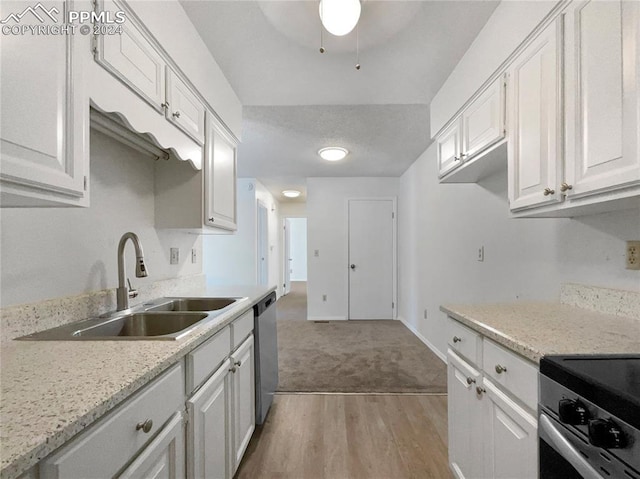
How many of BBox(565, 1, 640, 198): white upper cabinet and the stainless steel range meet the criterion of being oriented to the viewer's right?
0

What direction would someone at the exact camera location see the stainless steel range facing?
facing the viewer and to the left of the viewer

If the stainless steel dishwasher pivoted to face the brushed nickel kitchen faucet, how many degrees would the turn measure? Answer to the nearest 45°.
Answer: approximately 135° to its right

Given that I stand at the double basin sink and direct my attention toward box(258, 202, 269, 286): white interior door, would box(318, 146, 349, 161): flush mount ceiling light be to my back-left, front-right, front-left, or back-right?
front-right

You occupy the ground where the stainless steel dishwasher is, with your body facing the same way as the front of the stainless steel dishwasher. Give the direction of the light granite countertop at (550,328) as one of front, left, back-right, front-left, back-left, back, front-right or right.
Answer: front-right

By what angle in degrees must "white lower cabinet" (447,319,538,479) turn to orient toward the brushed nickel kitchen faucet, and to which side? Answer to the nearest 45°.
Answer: approximately 45° to its right

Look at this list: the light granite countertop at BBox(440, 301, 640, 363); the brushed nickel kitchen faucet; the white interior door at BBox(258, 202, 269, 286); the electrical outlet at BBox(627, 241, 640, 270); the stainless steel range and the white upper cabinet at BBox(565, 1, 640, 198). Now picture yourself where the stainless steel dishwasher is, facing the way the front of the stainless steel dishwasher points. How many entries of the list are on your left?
1

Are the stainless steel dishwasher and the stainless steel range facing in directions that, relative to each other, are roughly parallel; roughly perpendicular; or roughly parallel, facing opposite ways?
roughly parallel, facing opposite ways

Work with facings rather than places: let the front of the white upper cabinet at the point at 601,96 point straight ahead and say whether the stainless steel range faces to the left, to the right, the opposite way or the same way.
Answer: the same way

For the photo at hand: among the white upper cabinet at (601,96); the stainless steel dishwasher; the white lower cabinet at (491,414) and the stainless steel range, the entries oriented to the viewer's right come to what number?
1

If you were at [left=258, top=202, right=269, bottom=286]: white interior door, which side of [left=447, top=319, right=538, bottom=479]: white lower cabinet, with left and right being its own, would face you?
right

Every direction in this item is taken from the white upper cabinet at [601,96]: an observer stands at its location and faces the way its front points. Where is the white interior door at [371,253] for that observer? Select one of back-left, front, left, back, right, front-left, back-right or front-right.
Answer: right

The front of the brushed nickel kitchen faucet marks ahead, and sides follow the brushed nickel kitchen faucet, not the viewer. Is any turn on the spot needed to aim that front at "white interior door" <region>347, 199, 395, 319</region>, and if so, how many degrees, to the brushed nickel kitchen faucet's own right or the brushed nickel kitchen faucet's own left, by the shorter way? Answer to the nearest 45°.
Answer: approximately 90° to the brushed nickel kitchen faucet's own left

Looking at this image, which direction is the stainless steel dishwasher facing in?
to the viewer's right

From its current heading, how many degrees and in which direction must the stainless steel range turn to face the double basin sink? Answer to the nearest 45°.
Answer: approximately 45° to its right

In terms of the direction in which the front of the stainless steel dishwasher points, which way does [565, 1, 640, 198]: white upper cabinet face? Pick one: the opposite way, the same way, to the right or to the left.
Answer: the opposite way

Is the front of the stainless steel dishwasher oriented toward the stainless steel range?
no

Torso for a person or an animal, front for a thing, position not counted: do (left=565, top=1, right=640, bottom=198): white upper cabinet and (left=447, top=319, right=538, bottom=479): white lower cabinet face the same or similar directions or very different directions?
same or similar directions
